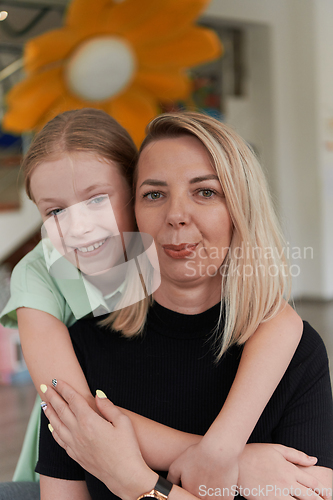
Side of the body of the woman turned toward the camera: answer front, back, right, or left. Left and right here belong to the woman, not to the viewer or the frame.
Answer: front

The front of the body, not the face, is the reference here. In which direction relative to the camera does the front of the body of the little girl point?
toward the camera

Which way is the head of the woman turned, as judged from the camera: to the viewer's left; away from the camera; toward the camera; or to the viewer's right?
toward the camera

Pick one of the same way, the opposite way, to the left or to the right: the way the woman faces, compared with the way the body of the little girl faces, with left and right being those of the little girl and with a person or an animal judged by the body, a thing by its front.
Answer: the same way

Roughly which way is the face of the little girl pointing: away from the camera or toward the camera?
toward the camera
